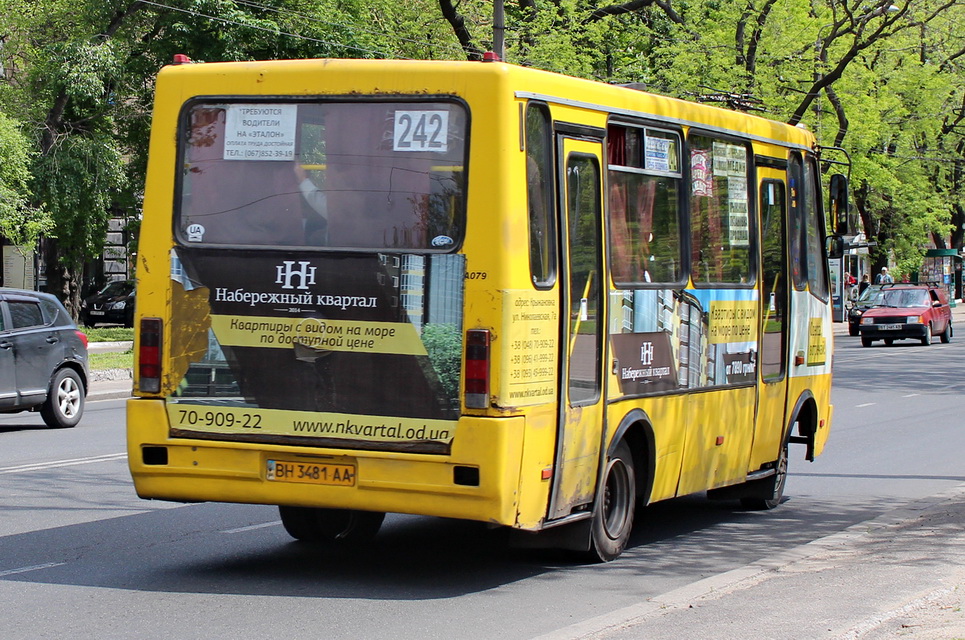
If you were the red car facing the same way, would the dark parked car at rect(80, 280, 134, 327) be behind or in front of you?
in front

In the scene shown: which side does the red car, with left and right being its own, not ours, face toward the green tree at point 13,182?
front

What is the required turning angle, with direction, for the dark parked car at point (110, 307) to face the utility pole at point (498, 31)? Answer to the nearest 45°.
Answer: approximately 45° to its left

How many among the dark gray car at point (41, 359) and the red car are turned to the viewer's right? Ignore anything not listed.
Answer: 0

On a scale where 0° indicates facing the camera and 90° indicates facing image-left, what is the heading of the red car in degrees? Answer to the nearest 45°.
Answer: approximately 45°

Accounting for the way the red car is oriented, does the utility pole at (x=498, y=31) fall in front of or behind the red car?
in front

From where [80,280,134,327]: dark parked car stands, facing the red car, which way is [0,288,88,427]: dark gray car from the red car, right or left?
right

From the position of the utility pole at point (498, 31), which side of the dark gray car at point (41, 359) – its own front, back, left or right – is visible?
back
